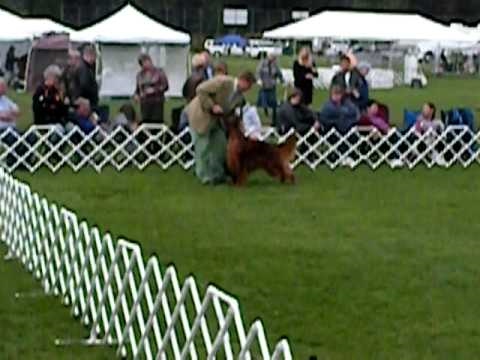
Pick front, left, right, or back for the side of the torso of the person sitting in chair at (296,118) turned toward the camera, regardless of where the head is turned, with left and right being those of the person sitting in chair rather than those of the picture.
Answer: front

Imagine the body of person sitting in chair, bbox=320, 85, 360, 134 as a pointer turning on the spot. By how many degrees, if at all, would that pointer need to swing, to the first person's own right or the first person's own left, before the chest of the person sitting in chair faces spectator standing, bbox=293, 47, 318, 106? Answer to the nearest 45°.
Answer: approximately 180°

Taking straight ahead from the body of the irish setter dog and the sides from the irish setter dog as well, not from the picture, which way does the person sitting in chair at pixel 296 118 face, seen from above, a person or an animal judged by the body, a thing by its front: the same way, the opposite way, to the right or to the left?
to the left

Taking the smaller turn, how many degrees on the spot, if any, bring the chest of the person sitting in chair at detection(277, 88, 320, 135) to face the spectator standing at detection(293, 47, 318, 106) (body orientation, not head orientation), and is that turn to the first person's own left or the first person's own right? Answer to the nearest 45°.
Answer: approximately 180°

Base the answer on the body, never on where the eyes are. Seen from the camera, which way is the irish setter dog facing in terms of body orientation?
to the viewer's left

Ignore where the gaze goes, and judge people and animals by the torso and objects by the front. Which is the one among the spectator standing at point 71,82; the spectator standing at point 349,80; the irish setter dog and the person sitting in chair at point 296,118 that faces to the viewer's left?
the irish setter dog

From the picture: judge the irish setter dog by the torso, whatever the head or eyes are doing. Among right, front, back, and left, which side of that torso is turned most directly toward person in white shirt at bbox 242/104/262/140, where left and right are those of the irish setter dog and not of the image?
right

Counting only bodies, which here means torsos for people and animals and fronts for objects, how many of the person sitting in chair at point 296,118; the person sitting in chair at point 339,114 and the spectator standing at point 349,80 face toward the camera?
3

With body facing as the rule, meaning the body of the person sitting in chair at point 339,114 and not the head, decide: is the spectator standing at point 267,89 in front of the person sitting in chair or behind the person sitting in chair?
behind

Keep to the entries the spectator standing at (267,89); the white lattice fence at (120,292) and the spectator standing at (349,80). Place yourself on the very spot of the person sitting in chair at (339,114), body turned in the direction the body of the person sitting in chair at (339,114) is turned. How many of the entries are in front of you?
1

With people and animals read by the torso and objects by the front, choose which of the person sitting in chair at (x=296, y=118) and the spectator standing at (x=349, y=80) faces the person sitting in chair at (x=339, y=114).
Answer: the spectator standing

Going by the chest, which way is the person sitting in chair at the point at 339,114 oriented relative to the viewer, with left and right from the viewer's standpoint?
facing the viewer

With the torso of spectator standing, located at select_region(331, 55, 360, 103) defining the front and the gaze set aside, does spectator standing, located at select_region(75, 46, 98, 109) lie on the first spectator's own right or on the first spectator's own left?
on the first spectator's own right
